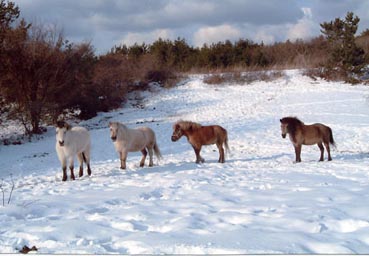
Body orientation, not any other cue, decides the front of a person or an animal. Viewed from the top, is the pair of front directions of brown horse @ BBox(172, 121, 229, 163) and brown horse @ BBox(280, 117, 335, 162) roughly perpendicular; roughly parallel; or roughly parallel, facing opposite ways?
roughly parallel

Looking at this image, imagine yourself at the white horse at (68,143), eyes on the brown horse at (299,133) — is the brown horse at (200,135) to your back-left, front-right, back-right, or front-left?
front-left

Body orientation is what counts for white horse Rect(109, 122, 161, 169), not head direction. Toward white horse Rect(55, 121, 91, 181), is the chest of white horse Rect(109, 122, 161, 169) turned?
yes

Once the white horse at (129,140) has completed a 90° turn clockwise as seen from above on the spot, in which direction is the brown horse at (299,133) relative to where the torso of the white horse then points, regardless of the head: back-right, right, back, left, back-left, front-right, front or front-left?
back-right

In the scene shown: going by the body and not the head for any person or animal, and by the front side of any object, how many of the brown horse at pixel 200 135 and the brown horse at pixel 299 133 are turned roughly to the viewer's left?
2

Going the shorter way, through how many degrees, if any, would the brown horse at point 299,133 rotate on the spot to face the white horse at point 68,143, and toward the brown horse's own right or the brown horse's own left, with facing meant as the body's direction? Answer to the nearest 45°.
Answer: approximately 45° to the brown horse's own left

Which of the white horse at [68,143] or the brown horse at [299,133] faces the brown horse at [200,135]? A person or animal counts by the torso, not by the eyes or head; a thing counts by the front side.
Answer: the brown horse at [299,133]

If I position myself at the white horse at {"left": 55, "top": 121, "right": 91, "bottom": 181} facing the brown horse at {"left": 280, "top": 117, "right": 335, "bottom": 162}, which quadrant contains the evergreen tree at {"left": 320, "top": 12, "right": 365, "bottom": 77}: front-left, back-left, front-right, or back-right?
front-left

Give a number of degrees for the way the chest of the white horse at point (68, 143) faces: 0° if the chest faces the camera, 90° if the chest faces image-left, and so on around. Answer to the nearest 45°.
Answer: approximately 45°

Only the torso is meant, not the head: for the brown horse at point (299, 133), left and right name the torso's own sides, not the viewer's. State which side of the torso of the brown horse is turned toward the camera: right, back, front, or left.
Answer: left

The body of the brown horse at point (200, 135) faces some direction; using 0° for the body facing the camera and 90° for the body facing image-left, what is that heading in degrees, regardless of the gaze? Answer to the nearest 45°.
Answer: approximately 90°

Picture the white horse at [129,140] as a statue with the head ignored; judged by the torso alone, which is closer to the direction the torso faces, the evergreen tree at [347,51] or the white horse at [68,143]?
the white horse

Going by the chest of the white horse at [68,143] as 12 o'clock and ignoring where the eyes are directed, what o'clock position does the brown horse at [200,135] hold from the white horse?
The brown horse is roughly at 7 o'clock from the white horse.

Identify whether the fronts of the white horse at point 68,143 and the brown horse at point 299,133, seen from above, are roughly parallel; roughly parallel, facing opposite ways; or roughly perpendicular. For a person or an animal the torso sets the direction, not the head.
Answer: roughly perpendicular
